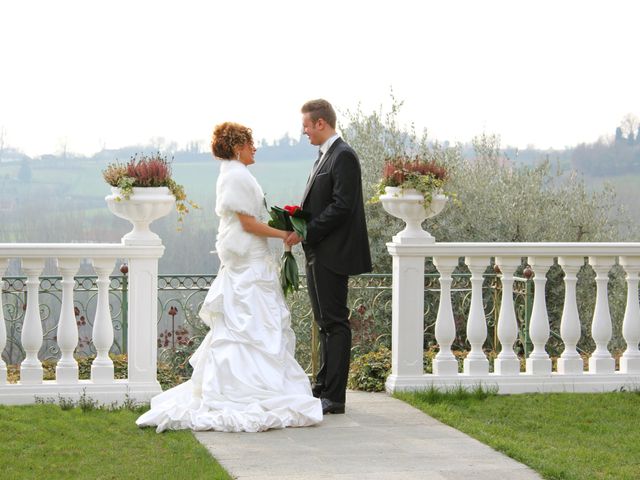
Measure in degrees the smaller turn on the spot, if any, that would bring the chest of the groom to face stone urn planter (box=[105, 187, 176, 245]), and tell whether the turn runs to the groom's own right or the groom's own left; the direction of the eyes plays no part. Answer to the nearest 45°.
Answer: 0° — they already face it

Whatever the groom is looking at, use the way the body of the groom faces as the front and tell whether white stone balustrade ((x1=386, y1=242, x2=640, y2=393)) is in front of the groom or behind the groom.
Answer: behind

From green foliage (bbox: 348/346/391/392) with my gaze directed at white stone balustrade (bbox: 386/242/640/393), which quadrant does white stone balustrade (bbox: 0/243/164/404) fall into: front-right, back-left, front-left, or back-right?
back-right

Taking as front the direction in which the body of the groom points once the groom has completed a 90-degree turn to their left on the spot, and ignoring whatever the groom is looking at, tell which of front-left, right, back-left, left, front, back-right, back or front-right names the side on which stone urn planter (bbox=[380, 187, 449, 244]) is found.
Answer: back-left

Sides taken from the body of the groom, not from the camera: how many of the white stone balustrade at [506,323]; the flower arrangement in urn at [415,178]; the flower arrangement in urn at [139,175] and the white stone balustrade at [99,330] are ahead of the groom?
2

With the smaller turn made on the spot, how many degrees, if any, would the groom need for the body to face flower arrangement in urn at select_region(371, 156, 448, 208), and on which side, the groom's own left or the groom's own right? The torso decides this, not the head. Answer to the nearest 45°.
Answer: approximately 135° to the groom's own right

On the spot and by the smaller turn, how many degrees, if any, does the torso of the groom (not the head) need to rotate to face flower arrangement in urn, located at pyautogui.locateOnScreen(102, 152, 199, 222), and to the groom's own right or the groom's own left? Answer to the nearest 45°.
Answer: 0° — they already face it

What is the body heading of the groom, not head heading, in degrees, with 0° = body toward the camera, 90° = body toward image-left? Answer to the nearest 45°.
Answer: approximately 90°
